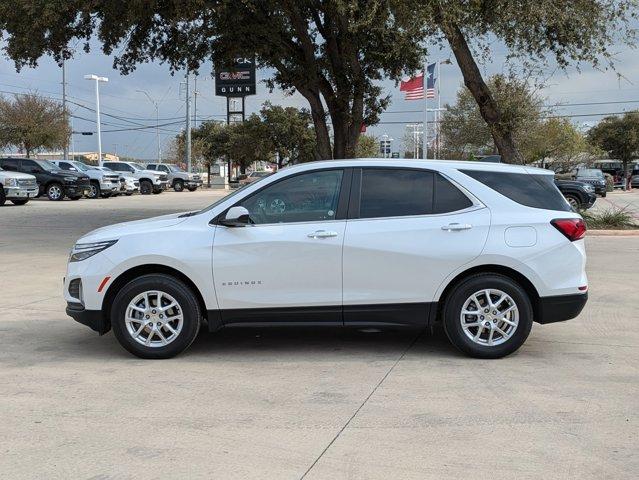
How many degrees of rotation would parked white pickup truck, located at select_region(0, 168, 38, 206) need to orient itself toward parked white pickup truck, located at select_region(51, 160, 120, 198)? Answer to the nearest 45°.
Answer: approximately 90° to its left

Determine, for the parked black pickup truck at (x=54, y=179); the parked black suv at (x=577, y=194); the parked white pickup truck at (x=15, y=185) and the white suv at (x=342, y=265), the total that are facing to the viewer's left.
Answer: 1

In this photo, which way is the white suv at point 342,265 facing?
to the viewer's left

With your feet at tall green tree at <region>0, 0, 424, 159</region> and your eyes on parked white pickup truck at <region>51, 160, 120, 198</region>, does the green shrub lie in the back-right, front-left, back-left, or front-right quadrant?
back-right

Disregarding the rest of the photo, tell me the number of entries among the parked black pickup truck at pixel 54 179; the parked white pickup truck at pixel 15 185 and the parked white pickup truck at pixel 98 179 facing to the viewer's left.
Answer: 0

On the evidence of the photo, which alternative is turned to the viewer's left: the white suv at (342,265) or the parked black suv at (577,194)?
the white suv

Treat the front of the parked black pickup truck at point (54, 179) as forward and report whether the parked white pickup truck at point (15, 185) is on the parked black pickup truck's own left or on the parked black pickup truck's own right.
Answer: on the parked black pickup truck's own right

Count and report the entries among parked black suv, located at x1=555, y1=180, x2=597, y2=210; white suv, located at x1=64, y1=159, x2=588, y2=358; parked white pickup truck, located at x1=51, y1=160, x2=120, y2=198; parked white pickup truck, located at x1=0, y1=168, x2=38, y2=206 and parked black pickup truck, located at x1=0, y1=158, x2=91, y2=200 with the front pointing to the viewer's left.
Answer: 1

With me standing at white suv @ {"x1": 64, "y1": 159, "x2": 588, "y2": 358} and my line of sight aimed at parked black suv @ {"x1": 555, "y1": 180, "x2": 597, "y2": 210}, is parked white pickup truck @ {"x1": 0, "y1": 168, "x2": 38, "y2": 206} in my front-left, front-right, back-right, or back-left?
front-left

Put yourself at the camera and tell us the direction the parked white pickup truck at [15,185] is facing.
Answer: facing the viewer and to the right of the viewer

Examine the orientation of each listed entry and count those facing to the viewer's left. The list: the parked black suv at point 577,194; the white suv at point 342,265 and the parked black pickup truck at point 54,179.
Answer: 1
